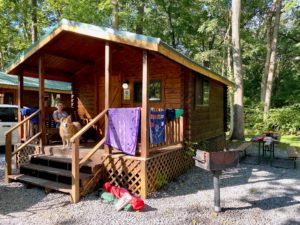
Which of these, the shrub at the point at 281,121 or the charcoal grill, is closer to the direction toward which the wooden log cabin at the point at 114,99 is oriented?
the charcoal grill

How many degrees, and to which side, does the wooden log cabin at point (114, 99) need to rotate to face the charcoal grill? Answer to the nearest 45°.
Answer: approximately 90° to its left

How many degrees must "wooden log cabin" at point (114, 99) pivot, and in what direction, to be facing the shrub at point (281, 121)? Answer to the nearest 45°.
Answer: approximately 180°
